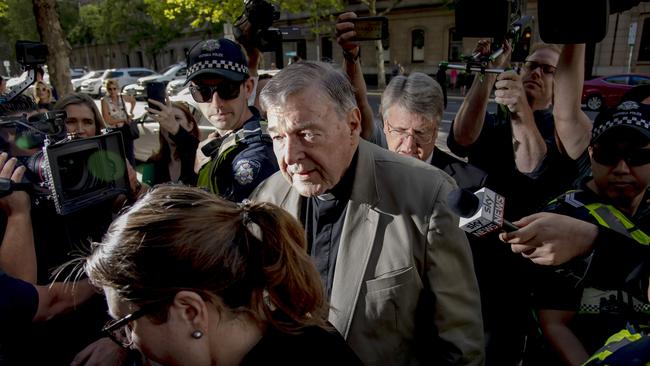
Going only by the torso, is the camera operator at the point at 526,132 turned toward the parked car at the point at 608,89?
no

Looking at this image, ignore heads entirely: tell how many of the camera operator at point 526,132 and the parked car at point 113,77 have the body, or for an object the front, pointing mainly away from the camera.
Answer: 0

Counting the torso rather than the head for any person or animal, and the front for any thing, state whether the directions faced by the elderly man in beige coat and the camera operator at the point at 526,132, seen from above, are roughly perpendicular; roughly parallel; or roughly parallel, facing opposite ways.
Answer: roughly parallel

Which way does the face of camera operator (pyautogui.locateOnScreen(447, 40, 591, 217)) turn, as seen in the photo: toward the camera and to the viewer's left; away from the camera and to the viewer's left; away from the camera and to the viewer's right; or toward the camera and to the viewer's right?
toward the camera and to the viewer's left

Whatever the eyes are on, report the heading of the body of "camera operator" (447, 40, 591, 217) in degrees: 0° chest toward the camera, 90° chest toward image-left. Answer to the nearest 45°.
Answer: approximately 45°

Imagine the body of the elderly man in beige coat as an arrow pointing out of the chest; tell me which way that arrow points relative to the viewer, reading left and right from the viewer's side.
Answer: facing the viewer and to the left of the viewer

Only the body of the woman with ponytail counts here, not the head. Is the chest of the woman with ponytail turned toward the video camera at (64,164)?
no

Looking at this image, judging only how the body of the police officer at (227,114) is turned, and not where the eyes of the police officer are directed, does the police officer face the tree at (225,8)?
no

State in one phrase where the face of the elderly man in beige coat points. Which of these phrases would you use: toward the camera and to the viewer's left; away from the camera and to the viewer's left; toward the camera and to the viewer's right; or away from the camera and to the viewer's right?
toward the camera and to the viewer's left

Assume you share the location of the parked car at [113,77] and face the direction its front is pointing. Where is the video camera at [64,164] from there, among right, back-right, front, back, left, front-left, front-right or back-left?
front-left

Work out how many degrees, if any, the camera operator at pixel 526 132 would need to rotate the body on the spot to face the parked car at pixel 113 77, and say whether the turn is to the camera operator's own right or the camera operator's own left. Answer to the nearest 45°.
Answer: approximately 90° to the camera operator's own right
